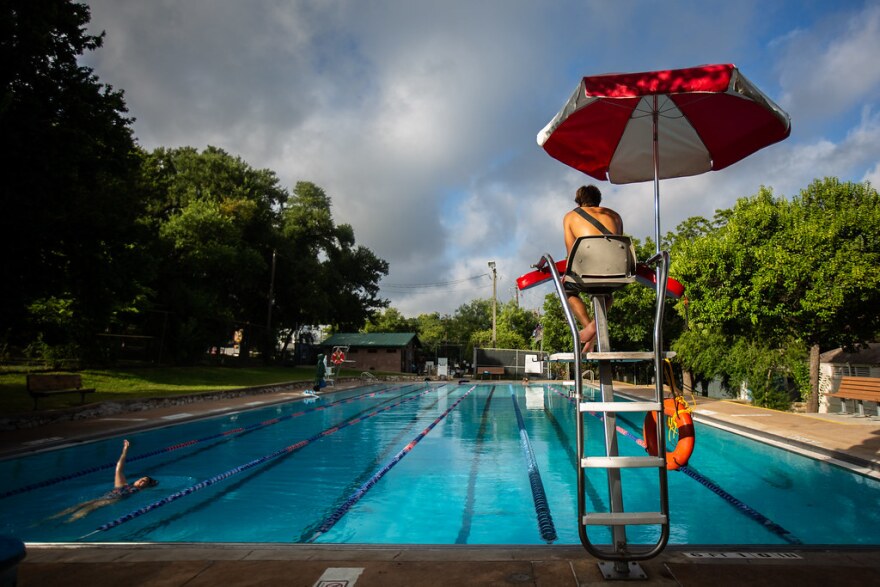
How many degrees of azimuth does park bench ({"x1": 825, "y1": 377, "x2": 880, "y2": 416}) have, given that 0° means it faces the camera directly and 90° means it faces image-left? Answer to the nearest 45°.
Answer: approximately 45°

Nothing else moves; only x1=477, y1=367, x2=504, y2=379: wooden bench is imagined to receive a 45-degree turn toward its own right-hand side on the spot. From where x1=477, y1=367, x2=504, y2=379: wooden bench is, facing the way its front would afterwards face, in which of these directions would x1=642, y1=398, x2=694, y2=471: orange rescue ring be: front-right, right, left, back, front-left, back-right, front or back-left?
front-left

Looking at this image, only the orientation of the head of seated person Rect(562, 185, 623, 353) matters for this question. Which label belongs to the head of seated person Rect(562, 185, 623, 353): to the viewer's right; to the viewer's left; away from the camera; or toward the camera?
away from the camera

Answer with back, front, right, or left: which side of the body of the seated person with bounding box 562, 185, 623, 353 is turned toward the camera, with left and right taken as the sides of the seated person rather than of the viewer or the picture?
back

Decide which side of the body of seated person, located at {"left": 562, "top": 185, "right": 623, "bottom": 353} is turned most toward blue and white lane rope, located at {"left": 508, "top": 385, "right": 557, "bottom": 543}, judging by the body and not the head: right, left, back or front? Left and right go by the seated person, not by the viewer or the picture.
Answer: front

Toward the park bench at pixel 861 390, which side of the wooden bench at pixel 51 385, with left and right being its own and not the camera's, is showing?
front

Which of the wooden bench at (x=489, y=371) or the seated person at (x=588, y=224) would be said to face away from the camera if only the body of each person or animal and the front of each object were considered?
the seated person

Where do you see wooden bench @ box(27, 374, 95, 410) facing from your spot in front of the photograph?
facing the viewer and to the right of the viewer

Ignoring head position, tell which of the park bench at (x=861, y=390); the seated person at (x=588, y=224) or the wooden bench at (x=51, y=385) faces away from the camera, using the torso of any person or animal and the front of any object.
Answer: the seated person

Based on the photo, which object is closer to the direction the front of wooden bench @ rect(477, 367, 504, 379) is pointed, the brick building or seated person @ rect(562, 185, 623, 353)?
the seated person

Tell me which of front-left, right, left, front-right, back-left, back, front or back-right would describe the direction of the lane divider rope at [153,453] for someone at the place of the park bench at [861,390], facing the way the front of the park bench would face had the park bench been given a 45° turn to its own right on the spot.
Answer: front-left

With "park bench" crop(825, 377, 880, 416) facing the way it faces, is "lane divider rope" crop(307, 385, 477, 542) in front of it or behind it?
in front

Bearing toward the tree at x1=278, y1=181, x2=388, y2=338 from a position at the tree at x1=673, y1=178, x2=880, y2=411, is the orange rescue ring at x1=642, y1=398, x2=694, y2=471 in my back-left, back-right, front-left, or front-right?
back-left

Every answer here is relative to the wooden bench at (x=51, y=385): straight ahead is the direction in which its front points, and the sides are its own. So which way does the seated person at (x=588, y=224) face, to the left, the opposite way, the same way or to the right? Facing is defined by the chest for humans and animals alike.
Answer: to the left

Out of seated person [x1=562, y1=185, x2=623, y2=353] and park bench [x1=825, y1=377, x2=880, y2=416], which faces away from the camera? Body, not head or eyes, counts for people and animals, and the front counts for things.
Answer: the seated person

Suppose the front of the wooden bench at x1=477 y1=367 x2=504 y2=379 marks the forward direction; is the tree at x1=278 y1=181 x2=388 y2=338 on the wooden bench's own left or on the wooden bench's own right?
on the wooden bench's own right

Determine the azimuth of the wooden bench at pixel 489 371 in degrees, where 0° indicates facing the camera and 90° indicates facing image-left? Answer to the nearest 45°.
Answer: approximately 0°
